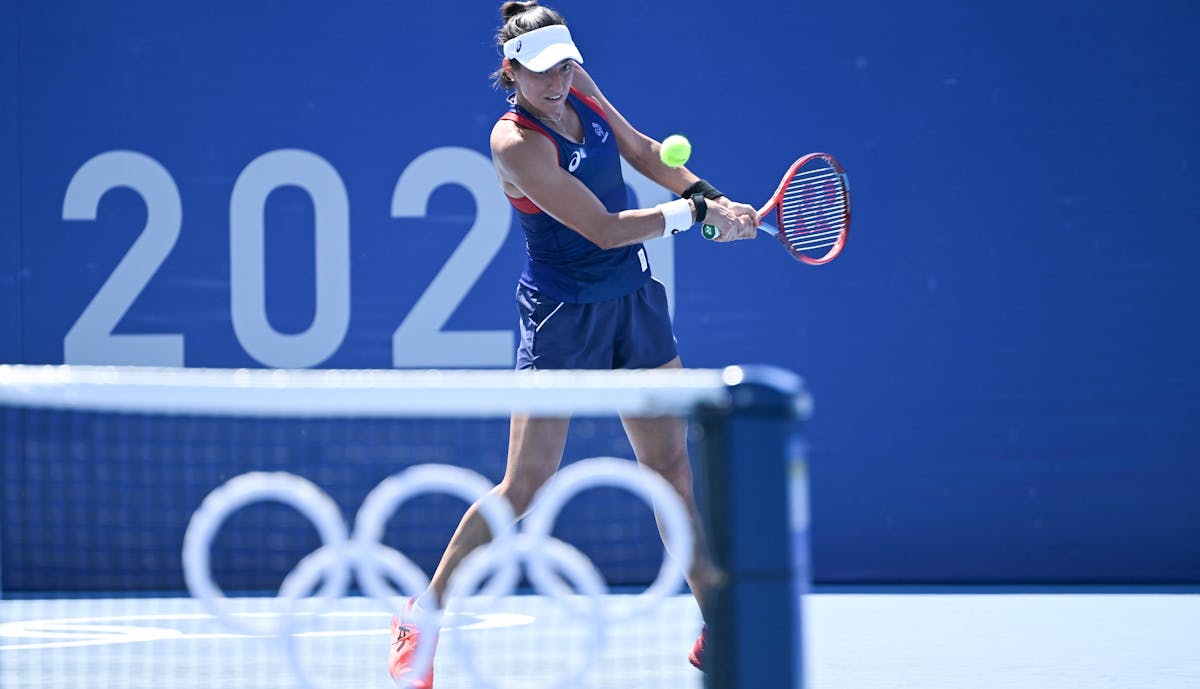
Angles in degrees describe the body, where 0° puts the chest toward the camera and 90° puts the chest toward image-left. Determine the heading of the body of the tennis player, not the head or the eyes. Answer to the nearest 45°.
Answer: approximately 315°

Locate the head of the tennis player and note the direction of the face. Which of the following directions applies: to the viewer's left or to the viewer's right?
to the viewer's right

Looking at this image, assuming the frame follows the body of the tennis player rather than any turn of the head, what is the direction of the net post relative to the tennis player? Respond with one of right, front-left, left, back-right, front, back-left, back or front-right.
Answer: front-right
